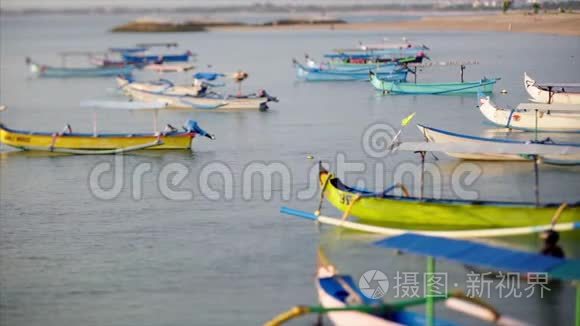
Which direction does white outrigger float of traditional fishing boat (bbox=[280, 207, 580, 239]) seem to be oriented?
to the viewer's left

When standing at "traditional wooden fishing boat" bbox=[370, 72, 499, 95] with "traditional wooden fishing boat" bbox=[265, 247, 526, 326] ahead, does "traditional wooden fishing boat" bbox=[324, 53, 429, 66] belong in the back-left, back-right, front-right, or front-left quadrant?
back-right

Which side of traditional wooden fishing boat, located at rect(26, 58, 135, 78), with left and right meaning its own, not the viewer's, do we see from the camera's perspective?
left

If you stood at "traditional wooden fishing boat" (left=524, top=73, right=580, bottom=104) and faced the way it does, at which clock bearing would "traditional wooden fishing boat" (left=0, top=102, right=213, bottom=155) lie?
"traditional wooden fishing boat" (left=0, top=102, right=213, bottom=155) is roughly at 11 o'clock from "traditional wooden fishing boat" (left=524, top=73, right=580, bottom=104).

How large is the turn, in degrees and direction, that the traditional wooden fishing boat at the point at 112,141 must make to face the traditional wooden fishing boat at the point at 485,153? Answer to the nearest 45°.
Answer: approximately 135° to its left

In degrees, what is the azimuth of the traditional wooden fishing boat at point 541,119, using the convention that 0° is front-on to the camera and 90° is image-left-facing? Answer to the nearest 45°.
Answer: approximately 90°

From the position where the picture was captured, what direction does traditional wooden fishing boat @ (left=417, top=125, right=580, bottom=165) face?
facing to the left of the viewer

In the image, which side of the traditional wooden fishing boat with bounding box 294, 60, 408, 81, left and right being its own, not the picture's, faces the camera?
left

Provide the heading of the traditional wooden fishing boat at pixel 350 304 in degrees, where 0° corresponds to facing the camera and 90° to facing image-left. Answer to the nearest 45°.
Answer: approximately 90°
